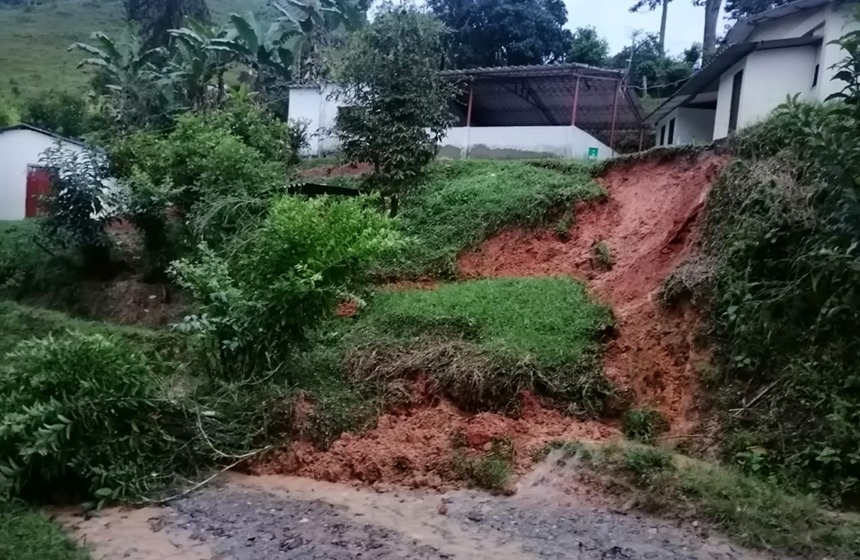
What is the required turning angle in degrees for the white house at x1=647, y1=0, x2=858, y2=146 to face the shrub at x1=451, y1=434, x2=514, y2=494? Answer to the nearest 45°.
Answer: approximately 45° to its left

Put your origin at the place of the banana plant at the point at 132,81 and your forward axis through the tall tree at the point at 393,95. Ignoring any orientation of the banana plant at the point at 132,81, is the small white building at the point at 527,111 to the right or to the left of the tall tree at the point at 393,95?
left

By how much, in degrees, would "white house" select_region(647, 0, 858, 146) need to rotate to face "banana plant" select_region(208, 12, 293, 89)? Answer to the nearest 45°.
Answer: approximately 45° to its right

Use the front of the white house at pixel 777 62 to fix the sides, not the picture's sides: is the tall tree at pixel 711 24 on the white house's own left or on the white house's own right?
on the white house's own right

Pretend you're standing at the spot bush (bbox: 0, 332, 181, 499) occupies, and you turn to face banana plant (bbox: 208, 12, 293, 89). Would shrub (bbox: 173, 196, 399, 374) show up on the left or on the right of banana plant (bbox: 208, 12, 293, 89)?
right

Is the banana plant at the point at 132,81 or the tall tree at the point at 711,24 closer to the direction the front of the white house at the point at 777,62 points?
the banana plant

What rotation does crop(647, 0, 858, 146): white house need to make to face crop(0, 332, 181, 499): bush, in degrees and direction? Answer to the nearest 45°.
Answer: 0° — it already faces it

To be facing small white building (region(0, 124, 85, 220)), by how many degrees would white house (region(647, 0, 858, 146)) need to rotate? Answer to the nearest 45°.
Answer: approximately 45° to its right

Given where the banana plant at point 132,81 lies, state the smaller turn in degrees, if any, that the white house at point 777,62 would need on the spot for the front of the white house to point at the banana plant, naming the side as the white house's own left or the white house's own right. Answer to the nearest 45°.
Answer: approximately 45° to the white house's own right

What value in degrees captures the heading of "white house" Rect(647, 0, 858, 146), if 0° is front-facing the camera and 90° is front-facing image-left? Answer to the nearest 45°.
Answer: approximately 45°
